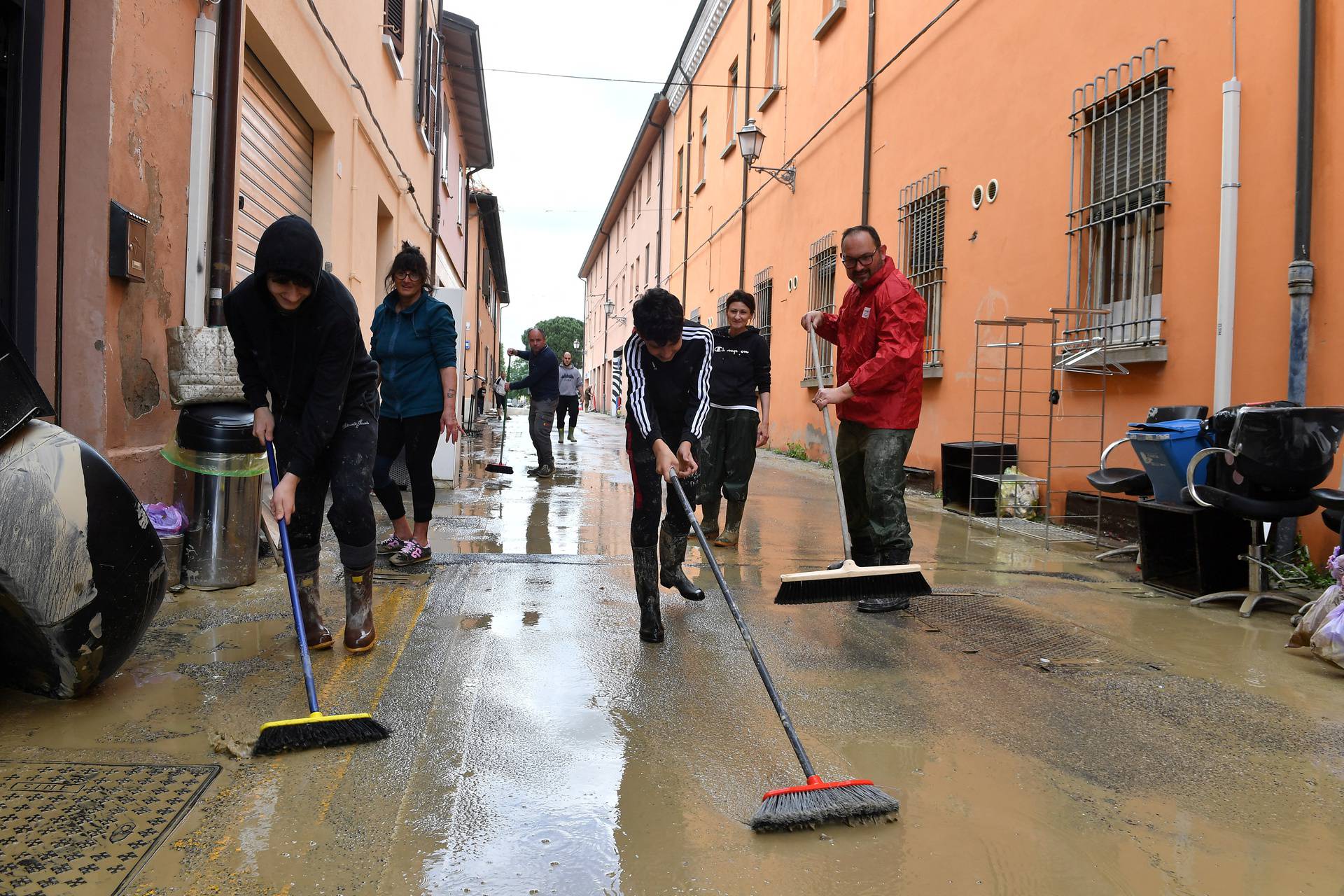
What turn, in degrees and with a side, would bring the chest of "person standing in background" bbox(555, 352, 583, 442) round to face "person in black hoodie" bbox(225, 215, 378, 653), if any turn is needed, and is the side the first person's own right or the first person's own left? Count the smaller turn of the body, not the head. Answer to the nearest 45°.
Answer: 0° — they already face them

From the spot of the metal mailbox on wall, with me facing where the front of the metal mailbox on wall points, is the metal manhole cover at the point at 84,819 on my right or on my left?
on my right

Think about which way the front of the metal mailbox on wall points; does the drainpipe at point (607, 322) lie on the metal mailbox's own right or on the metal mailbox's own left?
on the metal mailbox's own left

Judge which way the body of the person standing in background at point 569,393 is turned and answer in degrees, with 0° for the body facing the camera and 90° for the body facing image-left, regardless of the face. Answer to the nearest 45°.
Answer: approximately 0°
